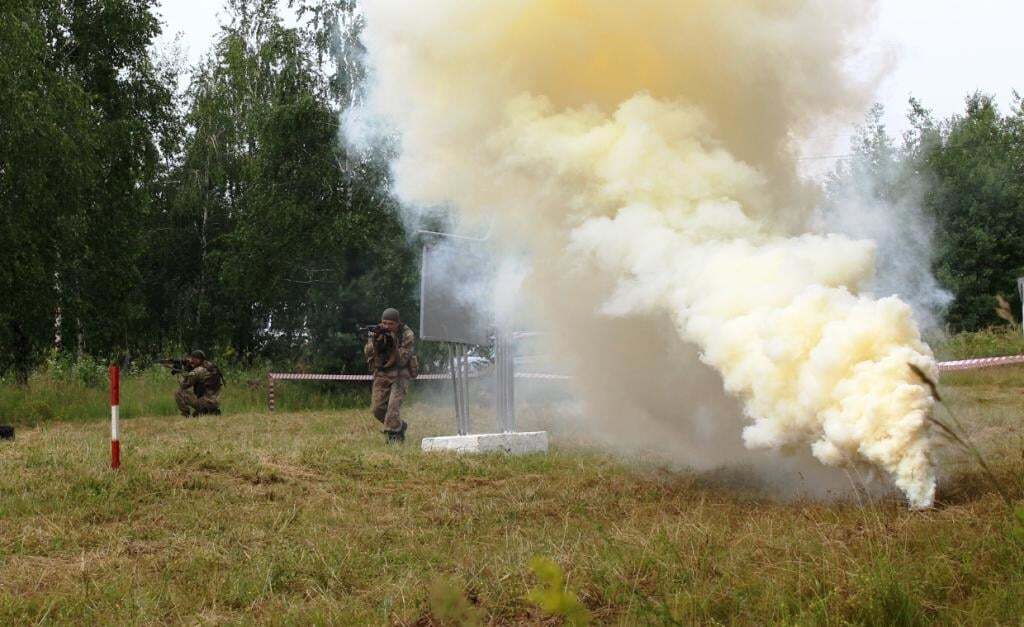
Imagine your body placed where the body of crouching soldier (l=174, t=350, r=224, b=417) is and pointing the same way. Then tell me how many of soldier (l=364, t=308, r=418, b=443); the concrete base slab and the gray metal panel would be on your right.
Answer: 0

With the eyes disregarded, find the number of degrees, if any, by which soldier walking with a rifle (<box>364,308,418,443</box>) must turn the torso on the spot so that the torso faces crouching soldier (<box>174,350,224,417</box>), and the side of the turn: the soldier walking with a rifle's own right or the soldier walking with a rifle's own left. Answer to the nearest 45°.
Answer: approximately 90° to the soldier walking with a rifle's own right

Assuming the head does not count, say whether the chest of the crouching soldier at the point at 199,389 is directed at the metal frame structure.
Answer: no

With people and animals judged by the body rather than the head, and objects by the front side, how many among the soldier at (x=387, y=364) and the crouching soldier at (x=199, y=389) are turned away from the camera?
0

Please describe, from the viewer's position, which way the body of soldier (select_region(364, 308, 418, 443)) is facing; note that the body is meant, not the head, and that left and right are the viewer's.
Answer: facing the viewer and to the left of the viewer

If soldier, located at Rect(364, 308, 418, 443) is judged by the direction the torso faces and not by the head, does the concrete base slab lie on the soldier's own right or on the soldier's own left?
on the soldier's own left

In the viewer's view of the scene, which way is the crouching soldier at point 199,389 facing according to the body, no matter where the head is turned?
to the viewer's left

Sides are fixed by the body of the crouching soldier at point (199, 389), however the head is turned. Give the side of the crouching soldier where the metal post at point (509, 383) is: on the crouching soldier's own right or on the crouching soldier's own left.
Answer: on the crouching soldier's own left

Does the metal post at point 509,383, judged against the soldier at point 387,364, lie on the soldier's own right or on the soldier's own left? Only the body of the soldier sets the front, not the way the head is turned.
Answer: on the soldier's own left

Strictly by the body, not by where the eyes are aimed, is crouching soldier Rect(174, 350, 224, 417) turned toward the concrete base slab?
no

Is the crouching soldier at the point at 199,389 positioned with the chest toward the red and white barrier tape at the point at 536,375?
no
